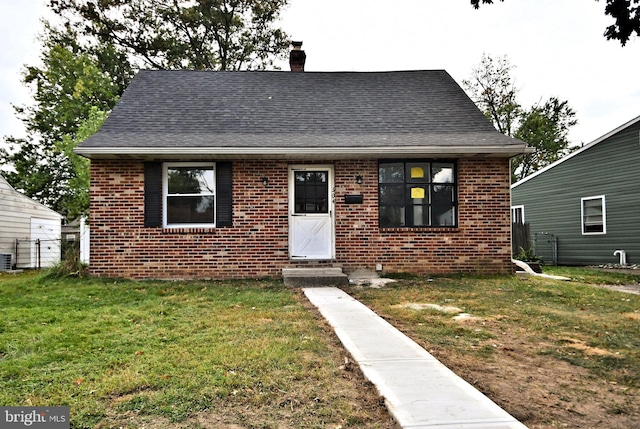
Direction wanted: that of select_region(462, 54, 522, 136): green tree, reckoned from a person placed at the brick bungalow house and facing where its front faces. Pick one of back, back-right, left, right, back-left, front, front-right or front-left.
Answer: back-left

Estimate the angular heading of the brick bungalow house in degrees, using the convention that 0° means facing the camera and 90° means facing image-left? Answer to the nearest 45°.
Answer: approximately 0°

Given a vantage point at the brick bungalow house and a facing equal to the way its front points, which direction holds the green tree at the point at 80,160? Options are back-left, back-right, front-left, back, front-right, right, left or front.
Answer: back-right

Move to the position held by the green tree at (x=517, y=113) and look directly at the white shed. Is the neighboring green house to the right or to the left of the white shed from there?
left

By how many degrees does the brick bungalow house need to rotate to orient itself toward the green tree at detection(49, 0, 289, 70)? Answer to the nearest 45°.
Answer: approximately 180°

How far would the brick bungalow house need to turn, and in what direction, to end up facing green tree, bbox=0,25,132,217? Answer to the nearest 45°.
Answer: approximately 135° to its right

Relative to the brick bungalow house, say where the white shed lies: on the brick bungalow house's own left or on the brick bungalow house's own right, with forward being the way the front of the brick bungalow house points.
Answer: on the brick bungalow house's own right

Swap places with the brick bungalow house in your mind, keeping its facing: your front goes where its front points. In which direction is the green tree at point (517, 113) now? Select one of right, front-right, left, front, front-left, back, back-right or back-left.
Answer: back-left

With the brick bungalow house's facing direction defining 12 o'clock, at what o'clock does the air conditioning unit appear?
The air conditioning unit is roughly at 4 o'clock from the brick bungalow house.
